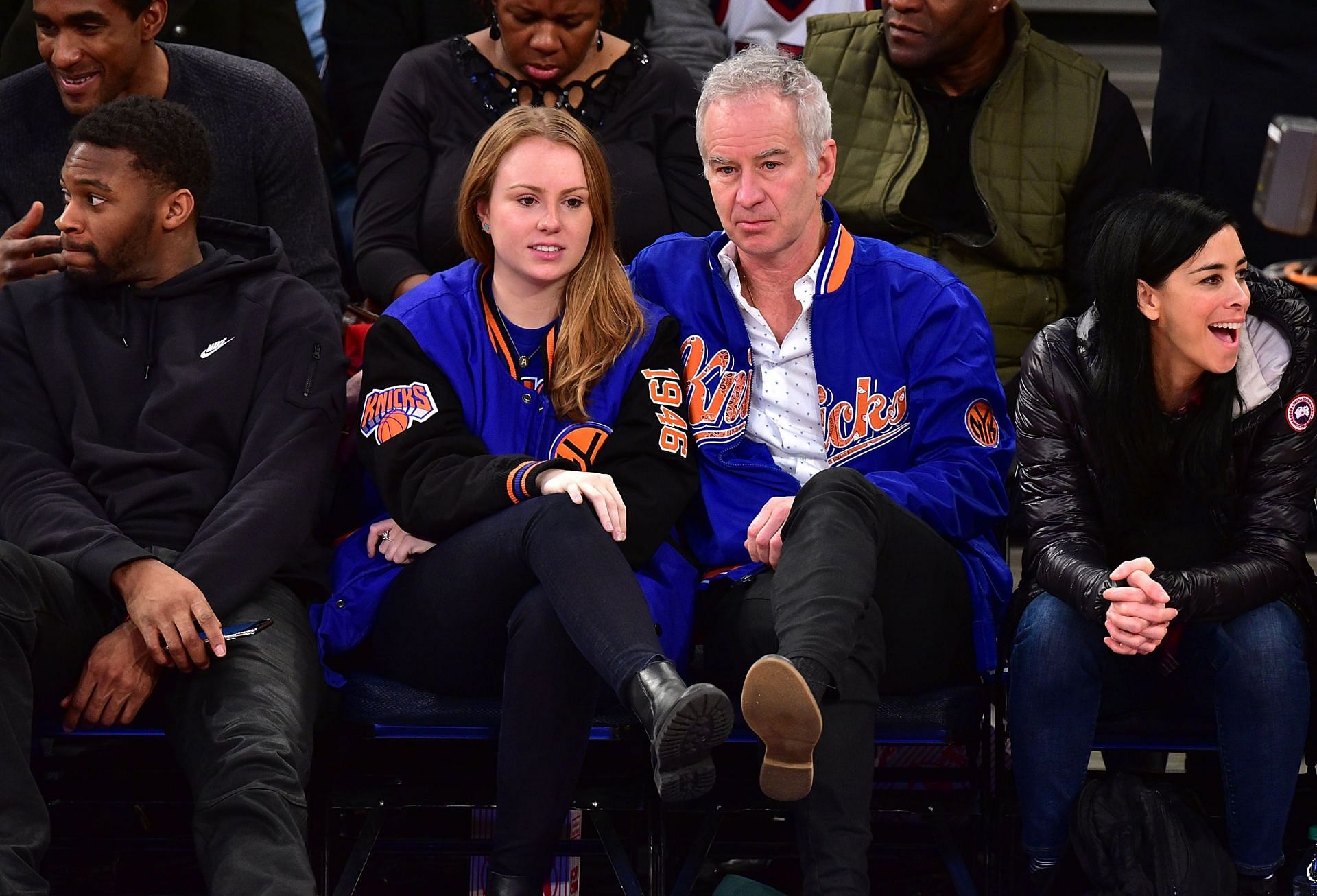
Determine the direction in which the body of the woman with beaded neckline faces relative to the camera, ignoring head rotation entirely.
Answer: toward the camera

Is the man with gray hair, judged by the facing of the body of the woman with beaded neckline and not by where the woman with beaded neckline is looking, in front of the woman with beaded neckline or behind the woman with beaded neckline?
in front

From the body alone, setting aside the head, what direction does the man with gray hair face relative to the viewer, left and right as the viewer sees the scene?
facing the viewer and to the left of the viewer

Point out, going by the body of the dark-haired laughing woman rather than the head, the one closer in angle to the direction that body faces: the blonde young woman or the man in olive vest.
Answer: the blonde young woman

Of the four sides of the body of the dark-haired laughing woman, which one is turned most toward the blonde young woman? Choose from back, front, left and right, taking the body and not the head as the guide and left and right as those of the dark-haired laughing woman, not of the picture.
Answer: right

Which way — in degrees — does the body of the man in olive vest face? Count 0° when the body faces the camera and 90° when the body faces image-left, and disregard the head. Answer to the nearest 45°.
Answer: approximately 45°

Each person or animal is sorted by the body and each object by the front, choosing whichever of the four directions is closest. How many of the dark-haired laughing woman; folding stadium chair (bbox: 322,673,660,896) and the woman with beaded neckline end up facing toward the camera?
3

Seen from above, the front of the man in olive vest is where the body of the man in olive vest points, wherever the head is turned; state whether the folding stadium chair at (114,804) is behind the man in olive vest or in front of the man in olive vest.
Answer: in front

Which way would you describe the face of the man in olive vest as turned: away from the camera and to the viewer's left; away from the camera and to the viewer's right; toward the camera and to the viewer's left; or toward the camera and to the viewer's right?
toward the camera and to the viewer's left

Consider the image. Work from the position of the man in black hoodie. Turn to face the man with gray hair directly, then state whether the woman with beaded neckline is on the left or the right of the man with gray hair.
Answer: left

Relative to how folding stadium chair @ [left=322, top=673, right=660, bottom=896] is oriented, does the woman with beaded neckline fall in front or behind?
behind

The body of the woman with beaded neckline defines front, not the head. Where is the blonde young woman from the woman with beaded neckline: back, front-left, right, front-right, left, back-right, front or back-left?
front

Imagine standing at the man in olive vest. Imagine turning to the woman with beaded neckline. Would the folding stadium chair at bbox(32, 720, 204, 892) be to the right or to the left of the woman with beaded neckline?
left

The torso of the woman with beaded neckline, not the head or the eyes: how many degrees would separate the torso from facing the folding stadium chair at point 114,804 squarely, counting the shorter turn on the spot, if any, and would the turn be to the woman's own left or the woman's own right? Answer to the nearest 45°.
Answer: approximately 45° to the woman's own right
